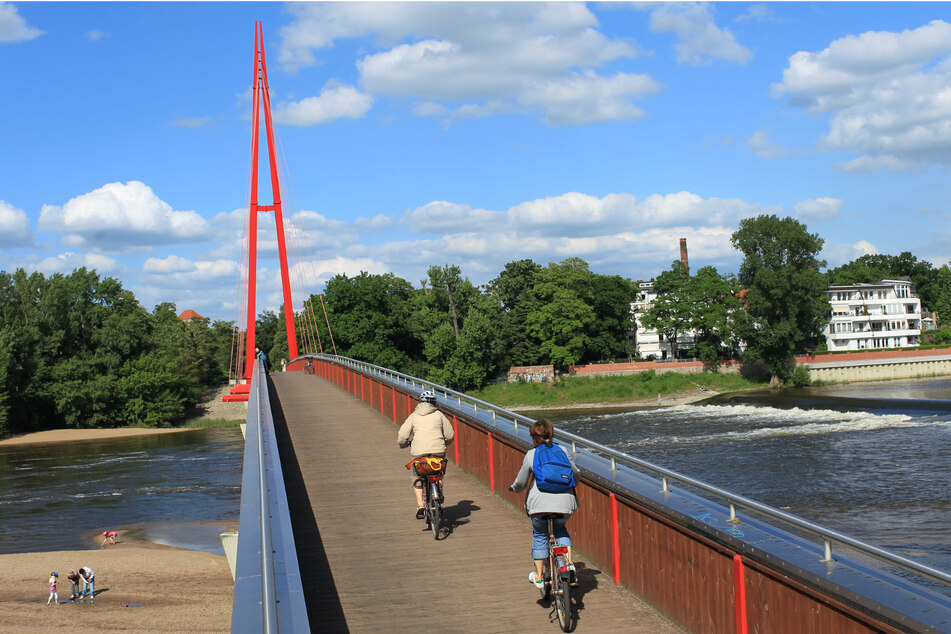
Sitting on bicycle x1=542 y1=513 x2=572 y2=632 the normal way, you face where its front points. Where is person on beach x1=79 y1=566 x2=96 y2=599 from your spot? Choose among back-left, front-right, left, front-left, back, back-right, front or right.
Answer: front-left

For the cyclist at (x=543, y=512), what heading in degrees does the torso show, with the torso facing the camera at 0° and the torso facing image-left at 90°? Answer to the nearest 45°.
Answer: approximately 180°

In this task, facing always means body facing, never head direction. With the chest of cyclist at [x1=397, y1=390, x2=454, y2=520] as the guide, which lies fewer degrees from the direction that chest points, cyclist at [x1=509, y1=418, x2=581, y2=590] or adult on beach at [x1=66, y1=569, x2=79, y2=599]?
the adult on beach

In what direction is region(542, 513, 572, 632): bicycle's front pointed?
away from the camera

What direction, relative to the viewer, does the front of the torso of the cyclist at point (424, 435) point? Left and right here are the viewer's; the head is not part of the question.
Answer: facing away from the viewer

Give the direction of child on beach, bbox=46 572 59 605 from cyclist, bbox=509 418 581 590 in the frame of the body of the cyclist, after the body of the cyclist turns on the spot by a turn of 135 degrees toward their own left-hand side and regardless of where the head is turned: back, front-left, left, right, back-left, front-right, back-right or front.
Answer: right

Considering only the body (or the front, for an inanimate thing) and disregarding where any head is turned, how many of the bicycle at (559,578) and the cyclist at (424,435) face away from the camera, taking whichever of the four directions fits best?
2

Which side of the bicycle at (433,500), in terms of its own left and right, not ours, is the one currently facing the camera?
back

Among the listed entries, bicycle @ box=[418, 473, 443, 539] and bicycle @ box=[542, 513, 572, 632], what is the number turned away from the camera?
2

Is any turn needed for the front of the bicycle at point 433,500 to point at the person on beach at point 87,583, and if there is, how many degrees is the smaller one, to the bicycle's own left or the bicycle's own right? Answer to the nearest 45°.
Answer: approximately 45° to the bicycle's own left

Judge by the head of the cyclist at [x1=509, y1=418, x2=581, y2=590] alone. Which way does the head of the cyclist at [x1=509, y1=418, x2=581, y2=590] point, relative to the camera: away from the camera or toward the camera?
away from the camera
